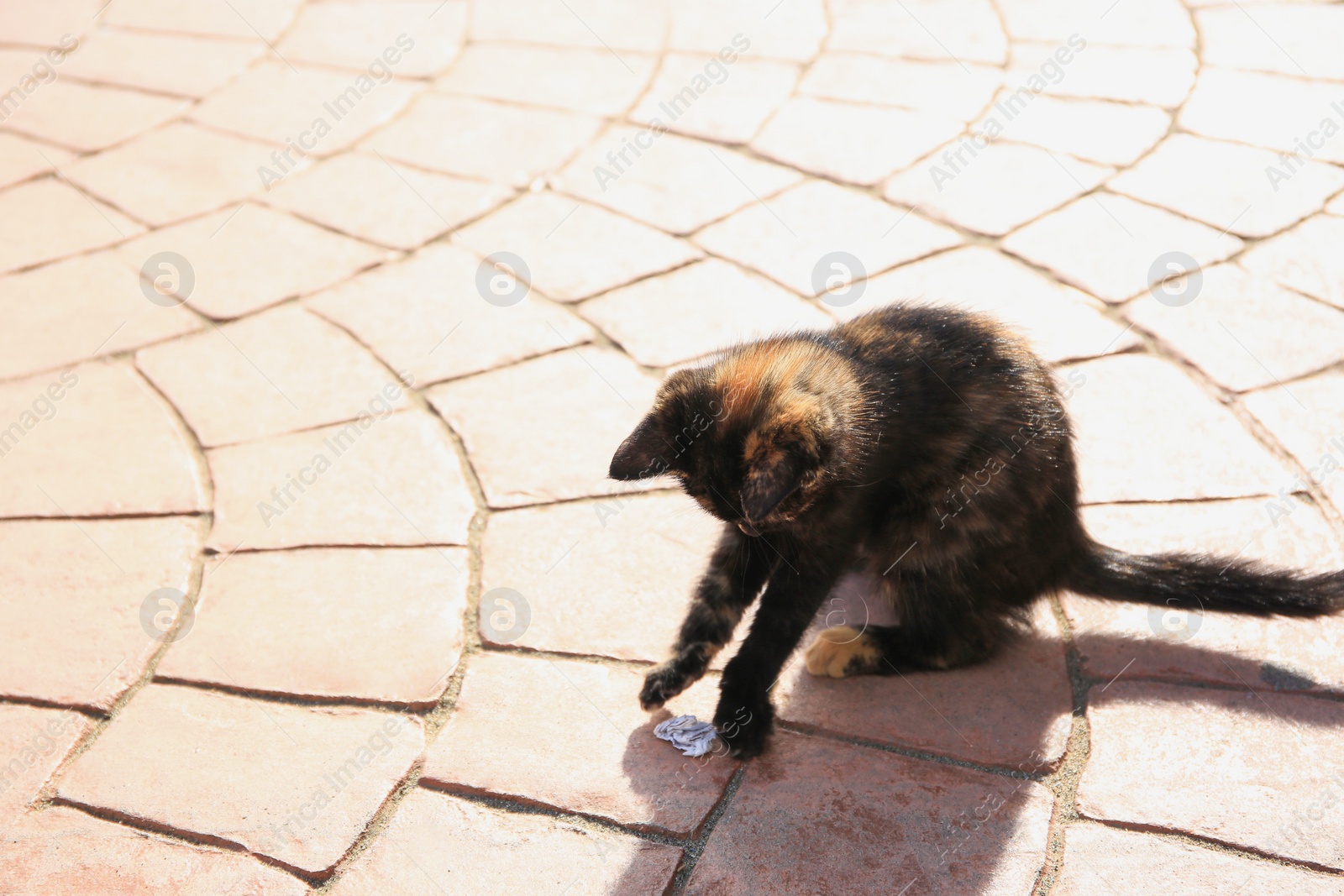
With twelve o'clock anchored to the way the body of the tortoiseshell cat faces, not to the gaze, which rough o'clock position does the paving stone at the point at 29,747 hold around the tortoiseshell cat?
The paving stone is roughly at 1 o'clock from the tortoiseshell cat.

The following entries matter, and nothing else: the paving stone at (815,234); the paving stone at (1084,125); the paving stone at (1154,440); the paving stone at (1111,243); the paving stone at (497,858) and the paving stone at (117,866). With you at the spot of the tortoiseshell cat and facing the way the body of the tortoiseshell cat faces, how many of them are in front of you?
2

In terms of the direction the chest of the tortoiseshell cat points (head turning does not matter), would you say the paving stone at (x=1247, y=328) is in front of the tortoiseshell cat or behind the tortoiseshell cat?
behind

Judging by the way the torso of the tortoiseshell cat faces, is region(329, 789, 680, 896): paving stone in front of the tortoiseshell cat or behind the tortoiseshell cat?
in front

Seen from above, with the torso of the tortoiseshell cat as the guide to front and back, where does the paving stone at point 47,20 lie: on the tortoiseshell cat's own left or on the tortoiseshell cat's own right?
on the tortoiseshell cat's own right

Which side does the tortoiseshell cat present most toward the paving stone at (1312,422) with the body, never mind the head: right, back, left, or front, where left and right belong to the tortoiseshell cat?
back

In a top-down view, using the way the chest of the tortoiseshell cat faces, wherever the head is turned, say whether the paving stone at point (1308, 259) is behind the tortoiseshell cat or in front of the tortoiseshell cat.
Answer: behind

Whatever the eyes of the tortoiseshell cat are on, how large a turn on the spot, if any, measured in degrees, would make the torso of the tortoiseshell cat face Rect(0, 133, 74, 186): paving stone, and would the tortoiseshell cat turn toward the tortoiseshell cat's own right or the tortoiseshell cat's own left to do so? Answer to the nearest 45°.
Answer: approximately 90° to the tortoiseshell cat's own right

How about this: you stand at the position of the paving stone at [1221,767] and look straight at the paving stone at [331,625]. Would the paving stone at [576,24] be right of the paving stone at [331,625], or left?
right

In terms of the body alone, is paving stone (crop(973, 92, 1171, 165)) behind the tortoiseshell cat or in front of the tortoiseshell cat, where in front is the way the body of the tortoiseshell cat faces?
behind

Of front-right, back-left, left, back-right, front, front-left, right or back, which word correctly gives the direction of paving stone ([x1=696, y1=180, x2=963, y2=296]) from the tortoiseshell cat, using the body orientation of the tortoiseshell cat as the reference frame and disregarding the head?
back-right

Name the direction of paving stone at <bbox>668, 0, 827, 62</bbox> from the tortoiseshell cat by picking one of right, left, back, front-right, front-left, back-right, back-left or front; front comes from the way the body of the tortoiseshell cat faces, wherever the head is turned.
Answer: back-right

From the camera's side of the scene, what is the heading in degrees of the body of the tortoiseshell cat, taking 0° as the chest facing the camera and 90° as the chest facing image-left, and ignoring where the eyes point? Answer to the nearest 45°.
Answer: approximately 45°
